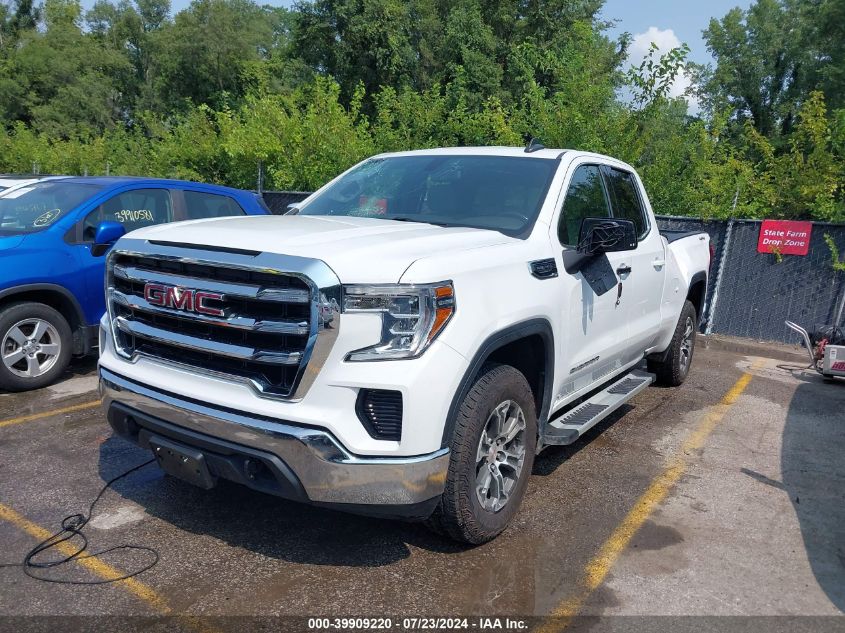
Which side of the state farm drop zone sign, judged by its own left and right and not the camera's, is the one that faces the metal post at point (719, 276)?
right

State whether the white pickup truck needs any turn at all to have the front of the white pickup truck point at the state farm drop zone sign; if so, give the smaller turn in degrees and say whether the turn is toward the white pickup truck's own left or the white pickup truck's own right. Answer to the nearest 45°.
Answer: approximately 180°

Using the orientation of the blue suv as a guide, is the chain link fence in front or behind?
behind

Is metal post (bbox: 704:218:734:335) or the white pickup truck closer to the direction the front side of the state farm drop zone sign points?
the white pickup truck

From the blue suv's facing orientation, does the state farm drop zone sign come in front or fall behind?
behind

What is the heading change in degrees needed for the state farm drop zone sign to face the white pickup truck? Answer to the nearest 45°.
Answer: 0° — it already faces it

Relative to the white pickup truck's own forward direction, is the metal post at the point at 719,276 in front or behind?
behind

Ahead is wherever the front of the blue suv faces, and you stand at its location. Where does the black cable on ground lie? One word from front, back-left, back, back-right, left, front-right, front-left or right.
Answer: front-left

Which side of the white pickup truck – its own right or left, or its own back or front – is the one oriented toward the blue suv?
right

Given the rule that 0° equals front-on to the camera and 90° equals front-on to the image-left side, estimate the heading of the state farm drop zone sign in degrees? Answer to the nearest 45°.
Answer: approximately 0°
